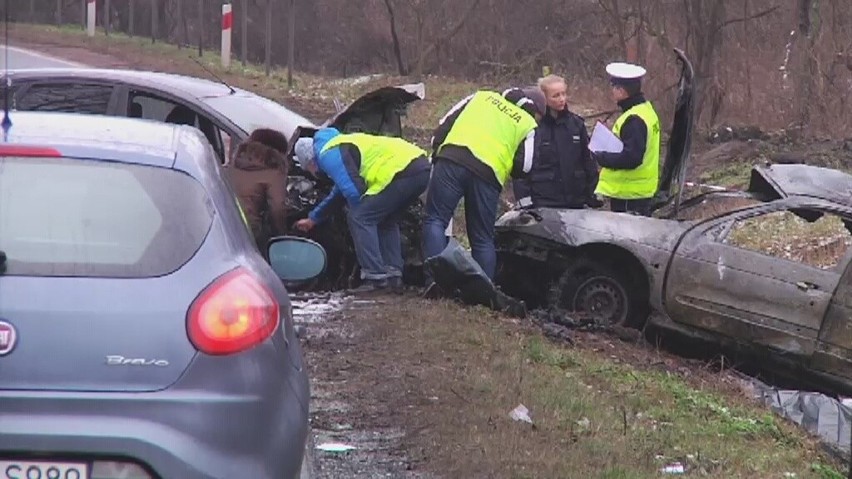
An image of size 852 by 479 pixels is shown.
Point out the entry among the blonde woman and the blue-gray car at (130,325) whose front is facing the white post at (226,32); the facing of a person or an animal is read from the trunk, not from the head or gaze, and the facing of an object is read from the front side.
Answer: the blue-gray car

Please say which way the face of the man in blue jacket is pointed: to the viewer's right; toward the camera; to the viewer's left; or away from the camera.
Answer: to the viewer's left

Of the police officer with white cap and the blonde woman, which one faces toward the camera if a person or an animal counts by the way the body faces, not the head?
the blonde woman

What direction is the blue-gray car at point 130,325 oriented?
away from the camera

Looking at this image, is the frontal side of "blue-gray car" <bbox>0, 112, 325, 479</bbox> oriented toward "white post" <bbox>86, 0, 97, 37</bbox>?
yes

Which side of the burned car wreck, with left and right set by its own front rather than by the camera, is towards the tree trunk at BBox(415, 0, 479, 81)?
right

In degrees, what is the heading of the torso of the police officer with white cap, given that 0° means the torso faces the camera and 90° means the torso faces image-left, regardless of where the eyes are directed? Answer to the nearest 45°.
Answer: approximately 90°

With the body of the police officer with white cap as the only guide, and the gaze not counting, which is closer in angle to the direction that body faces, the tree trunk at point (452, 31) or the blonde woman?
the blonde woman

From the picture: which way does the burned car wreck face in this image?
to the viewer's left

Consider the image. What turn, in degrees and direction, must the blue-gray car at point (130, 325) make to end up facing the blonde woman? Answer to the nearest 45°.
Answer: approximately 45° to its right

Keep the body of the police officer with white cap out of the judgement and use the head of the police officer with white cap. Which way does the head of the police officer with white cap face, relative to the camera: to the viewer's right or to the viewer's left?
to the viewer's left

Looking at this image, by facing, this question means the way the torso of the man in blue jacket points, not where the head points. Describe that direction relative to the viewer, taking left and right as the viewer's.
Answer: facing to the left of the viewer

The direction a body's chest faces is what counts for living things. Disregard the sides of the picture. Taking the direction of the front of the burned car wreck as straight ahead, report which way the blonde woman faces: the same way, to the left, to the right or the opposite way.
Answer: to the left

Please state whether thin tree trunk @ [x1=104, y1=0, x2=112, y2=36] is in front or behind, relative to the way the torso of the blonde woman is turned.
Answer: behind

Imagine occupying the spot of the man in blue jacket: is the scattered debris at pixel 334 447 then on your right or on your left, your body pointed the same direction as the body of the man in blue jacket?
on your left

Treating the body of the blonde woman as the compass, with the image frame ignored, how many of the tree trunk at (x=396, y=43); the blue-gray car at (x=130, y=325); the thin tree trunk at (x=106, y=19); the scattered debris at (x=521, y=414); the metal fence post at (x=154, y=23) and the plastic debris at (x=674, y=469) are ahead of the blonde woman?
3

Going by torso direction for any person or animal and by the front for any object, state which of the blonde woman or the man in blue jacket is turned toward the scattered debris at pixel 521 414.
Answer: the blonde woman

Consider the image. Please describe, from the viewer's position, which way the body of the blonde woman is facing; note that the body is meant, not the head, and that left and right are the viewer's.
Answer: facing the viewer
